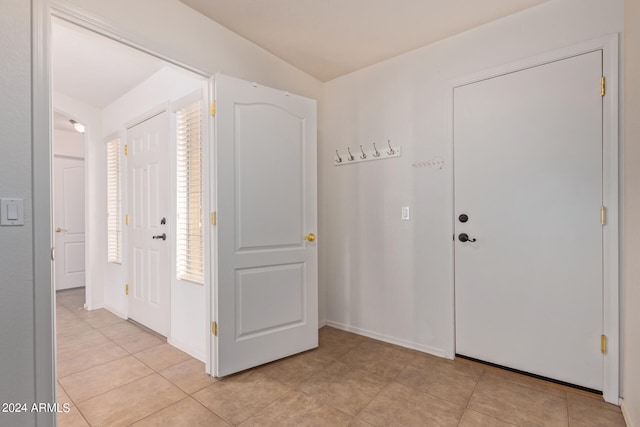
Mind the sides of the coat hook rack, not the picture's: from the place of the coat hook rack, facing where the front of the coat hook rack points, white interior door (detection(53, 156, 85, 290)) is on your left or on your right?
on your right

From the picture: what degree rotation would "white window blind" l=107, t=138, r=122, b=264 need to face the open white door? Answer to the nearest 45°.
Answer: approximately 135° to its left

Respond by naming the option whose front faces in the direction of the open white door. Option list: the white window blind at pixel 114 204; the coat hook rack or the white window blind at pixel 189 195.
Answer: the coat hook rack

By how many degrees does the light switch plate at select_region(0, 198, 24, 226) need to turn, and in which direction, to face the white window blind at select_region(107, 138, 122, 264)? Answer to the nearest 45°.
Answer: approximately 180°

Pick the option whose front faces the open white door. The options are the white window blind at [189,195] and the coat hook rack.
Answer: the coat hook rack

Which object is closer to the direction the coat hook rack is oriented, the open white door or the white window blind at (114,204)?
the open white door

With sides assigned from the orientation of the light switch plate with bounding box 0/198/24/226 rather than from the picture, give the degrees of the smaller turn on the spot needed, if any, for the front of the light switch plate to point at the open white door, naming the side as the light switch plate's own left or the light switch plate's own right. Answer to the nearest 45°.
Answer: approximately 90° to the light switch plate's own left

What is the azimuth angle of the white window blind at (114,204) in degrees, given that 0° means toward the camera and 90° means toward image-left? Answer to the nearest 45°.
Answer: approximately 90°

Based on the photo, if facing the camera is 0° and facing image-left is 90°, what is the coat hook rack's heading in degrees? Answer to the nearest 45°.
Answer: approximately 45°

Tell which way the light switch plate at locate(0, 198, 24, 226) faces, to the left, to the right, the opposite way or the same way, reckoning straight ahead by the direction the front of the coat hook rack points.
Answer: to the left

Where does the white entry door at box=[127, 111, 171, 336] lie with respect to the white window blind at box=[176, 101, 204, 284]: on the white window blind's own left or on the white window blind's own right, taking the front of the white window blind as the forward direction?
on the white window blind's own right
